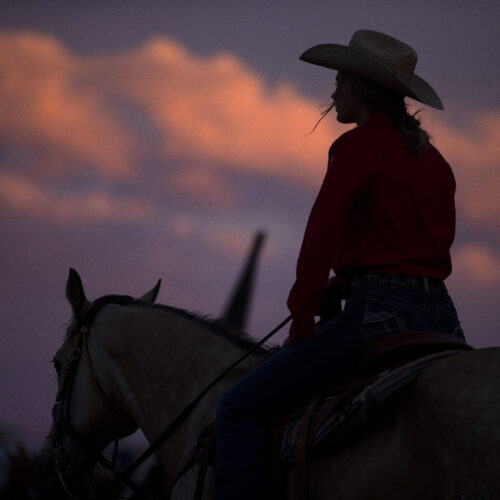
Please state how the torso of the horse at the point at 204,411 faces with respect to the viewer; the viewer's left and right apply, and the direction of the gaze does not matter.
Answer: facing to the left of the viewer

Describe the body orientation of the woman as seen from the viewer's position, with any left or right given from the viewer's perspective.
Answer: facing away from the viewer and to the left of the viewer

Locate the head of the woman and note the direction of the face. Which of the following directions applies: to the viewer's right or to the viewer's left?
to the viewer's left
